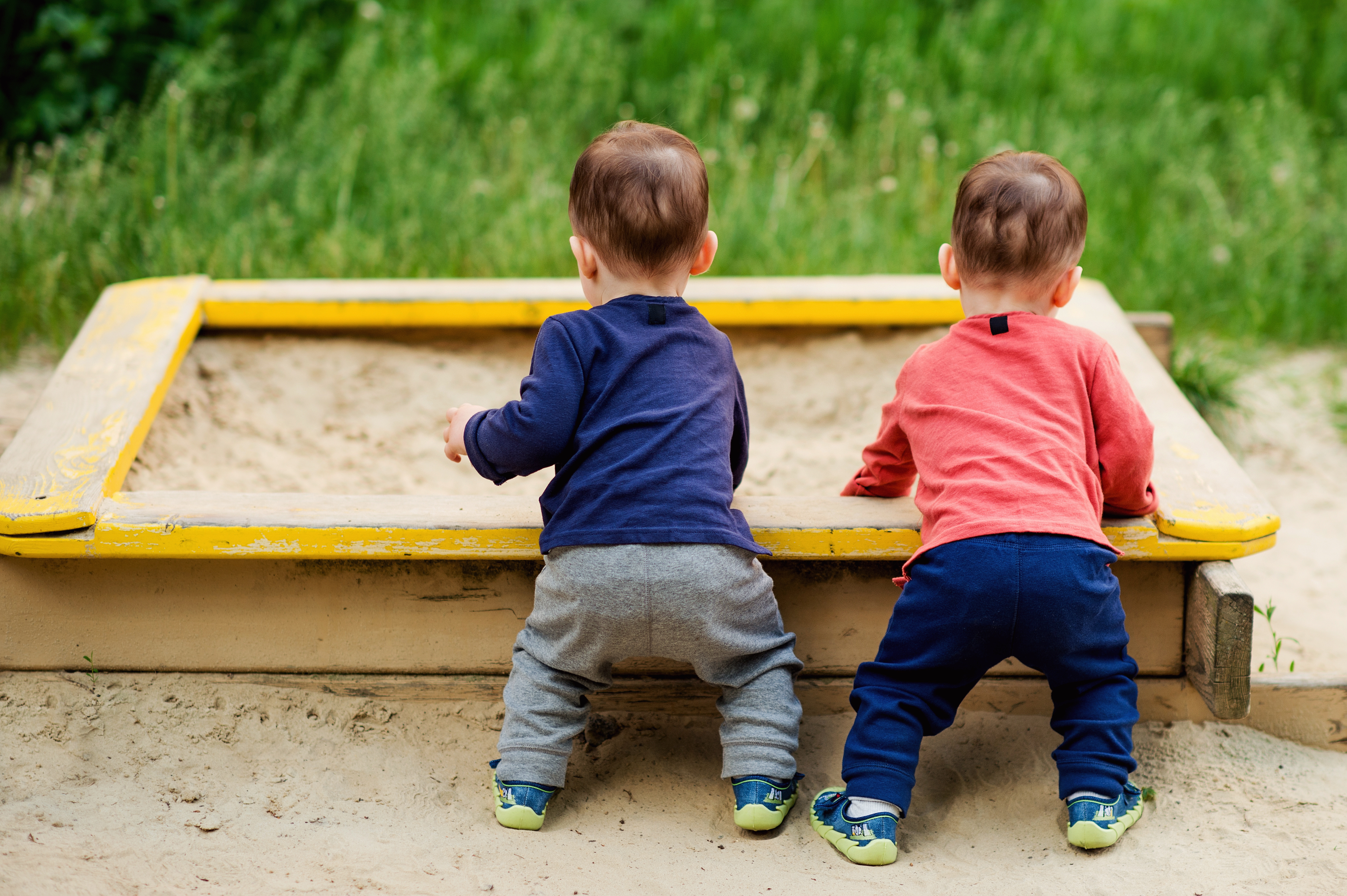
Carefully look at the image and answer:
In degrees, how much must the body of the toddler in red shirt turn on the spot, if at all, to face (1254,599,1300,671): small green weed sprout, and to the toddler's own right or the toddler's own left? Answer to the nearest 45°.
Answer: approximately 45° to the toddler's own right

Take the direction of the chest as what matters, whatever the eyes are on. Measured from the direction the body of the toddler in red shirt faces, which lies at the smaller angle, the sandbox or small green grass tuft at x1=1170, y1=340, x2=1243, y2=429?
the small green grass tuft

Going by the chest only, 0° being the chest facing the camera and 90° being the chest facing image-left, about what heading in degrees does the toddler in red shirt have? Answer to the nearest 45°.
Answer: approximately 180°

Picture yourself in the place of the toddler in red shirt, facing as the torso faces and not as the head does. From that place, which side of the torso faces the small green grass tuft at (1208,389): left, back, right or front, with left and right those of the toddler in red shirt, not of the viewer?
front
